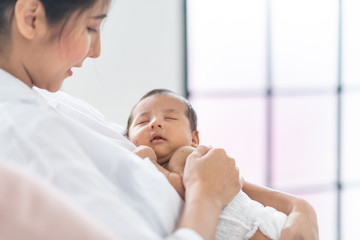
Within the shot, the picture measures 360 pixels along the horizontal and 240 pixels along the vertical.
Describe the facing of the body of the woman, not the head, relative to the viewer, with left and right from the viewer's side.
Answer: facing to the right of the viewer

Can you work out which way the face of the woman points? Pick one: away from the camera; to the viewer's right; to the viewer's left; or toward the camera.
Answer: to the viewer's right
